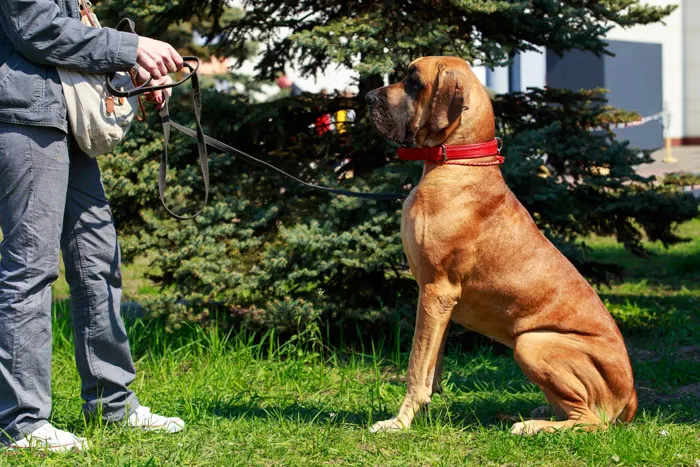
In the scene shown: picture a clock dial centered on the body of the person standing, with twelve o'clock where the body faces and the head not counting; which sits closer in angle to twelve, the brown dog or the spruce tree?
the brown dog

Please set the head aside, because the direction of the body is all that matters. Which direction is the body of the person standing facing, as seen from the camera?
to the viewer's right

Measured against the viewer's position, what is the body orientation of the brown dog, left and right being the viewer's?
facing to the left of the viewer

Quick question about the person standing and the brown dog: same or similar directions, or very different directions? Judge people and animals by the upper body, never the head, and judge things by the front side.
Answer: very different directions

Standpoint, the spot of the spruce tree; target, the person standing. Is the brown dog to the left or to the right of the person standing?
left

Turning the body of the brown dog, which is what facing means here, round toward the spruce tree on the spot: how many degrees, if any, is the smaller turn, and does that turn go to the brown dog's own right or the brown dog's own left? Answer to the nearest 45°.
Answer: approximately 45° to the brown dog's own right

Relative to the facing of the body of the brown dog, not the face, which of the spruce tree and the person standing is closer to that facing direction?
the person standing

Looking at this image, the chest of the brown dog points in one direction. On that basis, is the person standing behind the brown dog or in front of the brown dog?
in front

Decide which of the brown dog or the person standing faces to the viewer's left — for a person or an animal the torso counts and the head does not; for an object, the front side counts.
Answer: the brown dog
